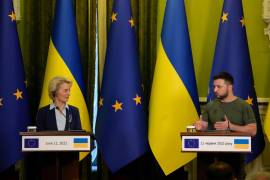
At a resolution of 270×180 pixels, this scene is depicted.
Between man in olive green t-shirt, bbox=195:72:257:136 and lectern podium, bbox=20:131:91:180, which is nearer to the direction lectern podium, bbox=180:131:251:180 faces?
the lectern podium

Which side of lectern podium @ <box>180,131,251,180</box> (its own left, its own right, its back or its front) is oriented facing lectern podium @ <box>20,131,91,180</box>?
right

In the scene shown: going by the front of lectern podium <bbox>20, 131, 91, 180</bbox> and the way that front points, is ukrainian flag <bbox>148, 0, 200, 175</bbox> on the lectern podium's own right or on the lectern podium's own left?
on the lectern podium's own left

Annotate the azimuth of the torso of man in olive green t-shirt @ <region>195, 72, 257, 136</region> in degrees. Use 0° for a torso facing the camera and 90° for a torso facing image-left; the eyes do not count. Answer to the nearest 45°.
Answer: approximately 45°

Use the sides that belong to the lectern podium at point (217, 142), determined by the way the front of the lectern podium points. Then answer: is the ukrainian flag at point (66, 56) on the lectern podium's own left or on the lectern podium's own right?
on the lectern podium's own right

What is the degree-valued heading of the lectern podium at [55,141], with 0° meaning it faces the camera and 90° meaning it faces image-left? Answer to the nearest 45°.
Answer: approximately 0°

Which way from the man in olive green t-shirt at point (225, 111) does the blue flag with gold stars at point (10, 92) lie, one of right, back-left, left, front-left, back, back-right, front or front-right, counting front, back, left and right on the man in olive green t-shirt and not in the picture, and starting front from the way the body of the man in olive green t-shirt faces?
front-right
